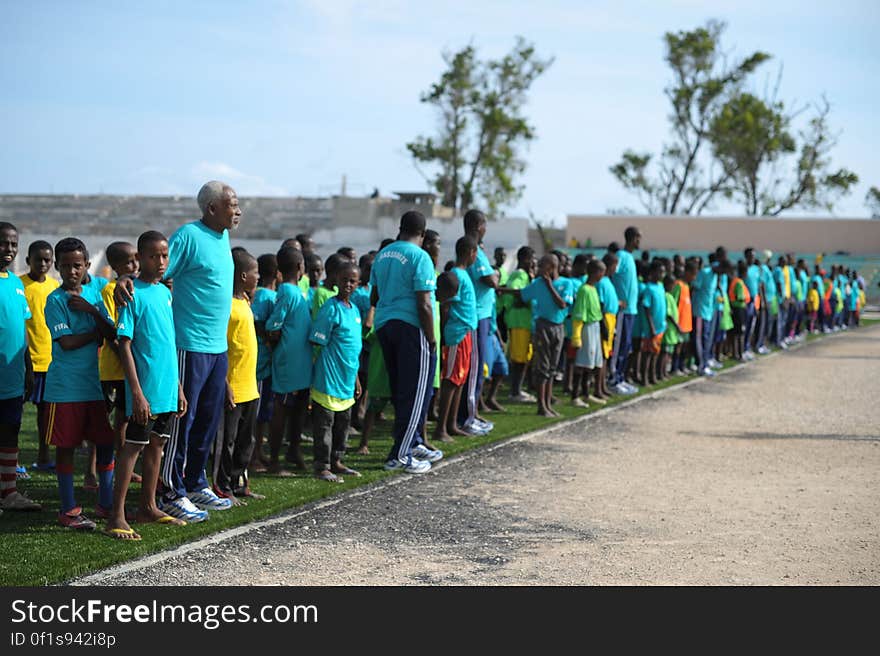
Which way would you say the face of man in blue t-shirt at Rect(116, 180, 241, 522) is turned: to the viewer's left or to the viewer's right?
to the viewer's right

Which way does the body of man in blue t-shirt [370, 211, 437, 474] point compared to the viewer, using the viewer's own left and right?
facing away from the viewer and to the right of the viewer

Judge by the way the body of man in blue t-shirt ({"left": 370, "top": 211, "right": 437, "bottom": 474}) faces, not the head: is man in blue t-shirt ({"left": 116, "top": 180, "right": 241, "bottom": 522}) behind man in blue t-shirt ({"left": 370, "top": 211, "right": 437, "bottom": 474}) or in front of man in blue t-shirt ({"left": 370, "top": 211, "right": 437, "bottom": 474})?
behind

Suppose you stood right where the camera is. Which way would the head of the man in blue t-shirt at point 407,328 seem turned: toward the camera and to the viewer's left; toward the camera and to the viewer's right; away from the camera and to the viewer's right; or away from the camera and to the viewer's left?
away from the camera and to the viewer's right
